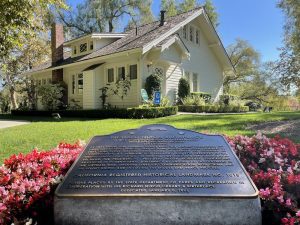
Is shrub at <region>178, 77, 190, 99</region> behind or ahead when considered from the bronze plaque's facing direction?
behind

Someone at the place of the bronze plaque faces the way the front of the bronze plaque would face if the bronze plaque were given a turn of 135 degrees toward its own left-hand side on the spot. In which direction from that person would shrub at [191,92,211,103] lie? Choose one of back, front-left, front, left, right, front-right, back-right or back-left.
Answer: front-left

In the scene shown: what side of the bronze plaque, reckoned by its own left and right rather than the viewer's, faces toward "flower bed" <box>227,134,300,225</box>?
left

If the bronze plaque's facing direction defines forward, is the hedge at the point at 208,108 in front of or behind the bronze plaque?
behind

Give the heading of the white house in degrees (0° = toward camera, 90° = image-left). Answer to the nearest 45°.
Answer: approximately 315°

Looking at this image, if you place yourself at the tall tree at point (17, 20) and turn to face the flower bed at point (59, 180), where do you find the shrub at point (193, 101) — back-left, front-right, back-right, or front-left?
back-left

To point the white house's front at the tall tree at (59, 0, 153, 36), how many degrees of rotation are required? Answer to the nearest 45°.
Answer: approximately 135° to its left

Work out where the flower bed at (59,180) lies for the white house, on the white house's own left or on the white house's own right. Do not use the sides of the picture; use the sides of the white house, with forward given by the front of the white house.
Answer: on the white house's own right

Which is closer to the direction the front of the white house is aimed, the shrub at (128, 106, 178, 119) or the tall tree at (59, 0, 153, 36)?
the shrub

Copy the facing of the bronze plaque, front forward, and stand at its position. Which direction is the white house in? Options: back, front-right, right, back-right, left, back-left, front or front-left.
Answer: back

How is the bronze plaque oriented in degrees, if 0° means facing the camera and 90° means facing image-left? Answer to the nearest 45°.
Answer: approximately 0°

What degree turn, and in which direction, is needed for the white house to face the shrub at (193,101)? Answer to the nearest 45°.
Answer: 0° — it already faces it

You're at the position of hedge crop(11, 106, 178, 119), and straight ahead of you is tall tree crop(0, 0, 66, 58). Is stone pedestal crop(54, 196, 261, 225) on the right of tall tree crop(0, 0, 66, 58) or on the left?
left

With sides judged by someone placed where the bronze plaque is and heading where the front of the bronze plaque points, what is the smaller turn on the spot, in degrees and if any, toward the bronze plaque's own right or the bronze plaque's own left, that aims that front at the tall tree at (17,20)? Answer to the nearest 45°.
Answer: approximately 135° to the bronze plaque's own right
